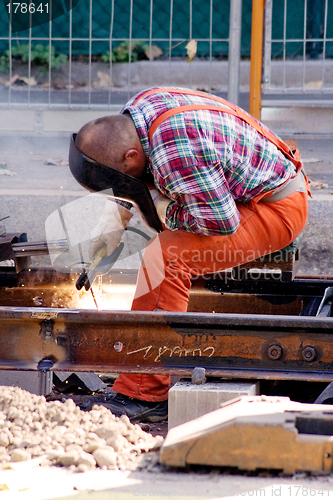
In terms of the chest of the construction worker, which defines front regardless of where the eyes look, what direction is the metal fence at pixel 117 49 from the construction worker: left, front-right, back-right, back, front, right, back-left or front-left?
right

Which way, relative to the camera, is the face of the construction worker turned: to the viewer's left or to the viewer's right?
to the viewer's left

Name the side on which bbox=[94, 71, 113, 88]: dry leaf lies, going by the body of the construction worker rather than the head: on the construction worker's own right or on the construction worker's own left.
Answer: on the construction worker's own right

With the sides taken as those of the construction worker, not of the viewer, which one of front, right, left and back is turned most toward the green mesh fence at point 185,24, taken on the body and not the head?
right

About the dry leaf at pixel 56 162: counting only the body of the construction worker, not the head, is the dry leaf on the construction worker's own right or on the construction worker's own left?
on the construction worker's own right

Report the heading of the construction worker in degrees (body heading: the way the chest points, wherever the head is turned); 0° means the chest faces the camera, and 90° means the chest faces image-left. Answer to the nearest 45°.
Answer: approximately 90°
